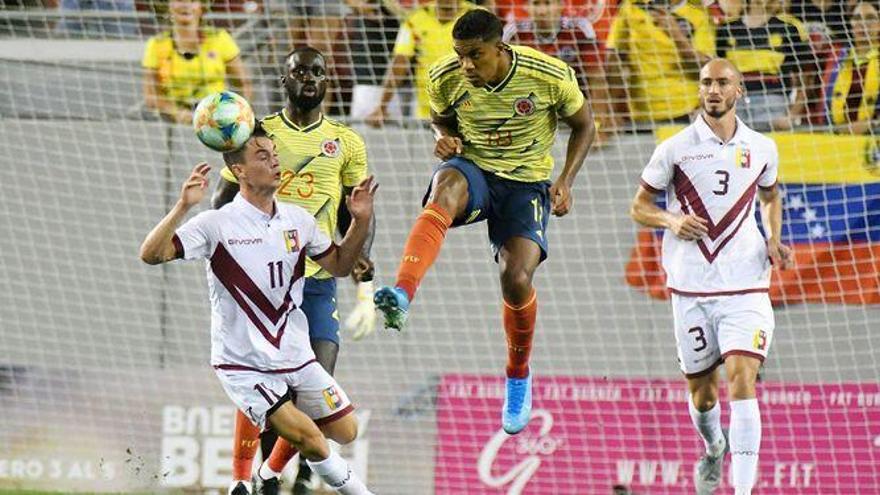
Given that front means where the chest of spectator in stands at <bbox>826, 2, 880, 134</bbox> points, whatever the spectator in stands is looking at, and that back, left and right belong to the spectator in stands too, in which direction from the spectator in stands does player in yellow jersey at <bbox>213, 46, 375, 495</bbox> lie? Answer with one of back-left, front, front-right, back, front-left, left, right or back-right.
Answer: front-right

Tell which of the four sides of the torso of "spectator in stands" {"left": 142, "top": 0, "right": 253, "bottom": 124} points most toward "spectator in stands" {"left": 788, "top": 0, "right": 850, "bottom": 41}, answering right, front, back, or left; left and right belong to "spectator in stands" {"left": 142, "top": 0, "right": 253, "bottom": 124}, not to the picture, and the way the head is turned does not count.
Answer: left

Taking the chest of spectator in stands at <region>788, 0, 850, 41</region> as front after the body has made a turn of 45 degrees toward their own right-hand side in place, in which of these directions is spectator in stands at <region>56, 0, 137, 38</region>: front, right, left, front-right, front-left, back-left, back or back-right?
front-right

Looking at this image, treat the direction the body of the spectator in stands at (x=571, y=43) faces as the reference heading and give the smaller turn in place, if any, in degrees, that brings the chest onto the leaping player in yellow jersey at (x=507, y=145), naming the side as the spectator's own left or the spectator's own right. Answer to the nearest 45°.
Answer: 0° — they already face them

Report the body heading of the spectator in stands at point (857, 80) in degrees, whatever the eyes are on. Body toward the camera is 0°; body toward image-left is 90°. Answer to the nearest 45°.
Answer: approximately 0°

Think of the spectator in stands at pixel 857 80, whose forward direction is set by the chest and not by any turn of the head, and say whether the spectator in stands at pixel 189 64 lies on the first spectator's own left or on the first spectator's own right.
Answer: on the first spectator's own right

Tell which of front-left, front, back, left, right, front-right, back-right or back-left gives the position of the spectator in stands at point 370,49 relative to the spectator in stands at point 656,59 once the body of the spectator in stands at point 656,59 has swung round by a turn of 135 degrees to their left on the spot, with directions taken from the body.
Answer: back-left

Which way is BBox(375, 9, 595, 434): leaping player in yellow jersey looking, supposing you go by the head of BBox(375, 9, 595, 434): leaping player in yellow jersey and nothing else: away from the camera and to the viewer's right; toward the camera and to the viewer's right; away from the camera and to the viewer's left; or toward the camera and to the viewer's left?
toward the camera and to the viewer's left

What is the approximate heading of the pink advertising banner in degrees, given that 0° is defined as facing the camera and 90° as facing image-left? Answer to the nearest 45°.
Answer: approximately 0°

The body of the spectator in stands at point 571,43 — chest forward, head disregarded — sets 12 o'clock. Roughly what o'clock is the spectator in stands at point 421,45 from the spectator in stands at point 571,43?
the spectator in stands at point 421,45 is roughly at 3 o'clock from the spectator in stands at point 571,43.

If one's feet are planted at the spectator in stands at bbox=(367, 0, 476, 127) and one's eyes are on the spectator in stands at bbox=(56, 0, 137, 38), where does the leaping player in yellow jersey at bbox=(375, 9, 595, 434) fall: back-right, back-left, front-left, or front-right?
back-left

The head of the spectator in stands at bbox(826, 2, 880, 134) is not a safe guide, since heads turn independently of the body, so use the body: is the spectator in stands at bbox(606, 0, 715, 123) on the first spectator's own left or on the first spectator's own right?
on the first spectator's own right

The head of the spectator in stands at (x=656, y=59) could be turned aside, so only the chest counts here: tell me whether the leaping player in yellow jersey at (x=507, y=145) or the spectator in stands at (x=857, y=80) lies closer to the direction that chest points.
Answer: the leaping player in yellow jersey
